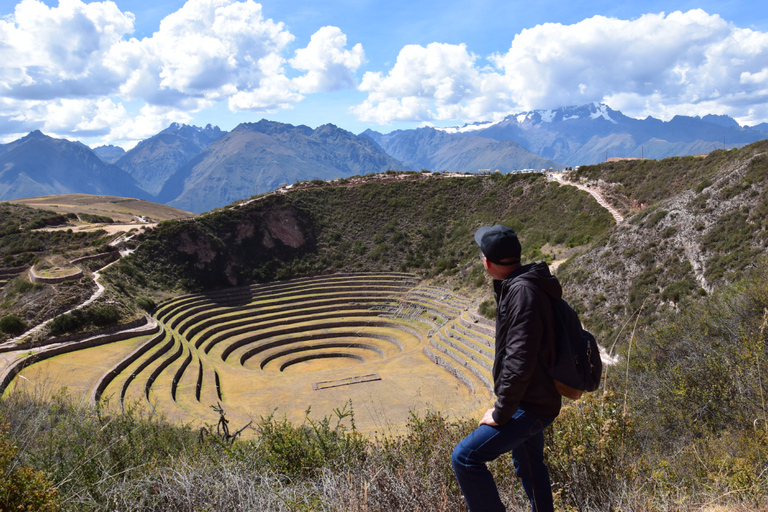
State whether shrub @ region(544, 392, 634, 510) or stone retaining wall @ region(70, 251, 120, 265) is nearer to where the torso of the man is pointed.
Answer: the stone retaining wall

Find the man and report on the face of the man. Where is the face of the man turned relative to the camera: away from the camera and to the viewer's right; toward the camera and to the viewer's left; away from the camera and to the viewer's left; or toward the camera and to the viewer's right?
away from the camera and to the viewer's left

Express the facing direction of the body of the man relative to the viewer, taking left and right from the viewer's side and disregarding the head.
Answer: facing to the left of the viewer
